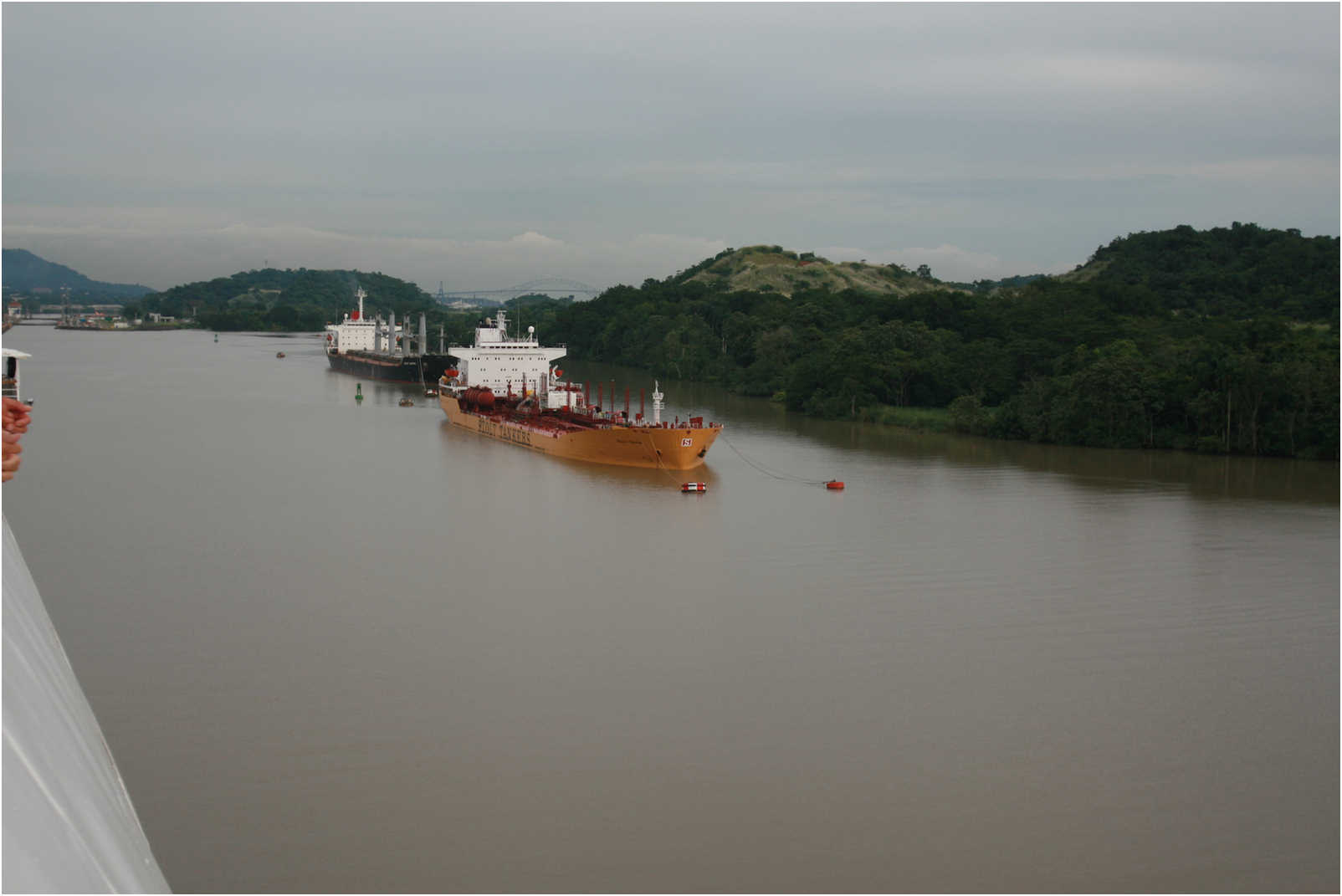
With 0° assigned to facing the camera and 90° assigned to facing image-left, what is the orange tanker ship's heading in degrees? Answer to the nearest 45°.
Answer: approximately 315°

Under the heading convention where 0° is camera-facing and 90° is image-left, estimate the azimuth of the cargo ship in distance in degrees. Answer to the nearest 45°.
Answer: approximately 315°

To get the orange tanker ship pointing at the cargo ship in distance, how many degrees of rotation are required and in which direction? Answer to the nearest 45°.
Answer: approximately 135° to its left

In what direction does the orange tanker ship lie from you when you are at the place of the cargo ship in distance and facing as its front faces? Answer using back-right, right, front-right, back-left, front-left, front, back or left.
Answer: front-right

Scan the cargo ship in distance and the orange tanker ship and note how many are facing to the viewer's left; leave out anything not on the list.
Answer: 0

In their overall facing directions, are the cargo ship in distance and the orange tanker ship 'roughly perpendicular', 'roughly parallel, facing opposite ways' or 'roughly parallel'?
roughly parallel
